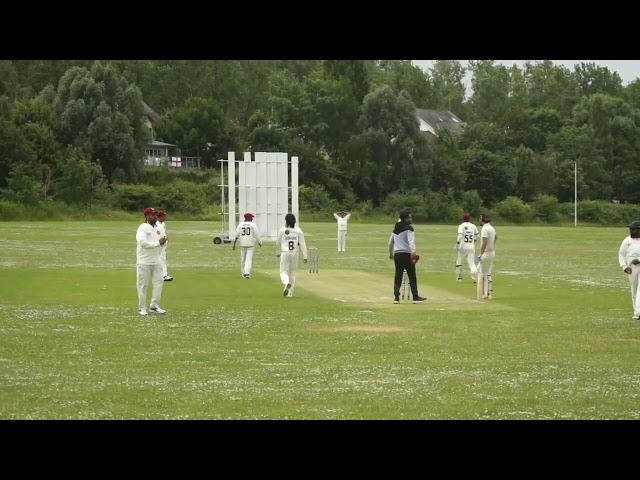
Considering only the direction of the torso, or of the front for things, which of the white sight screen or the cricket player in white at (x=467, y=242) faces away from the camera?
the cricket player in white

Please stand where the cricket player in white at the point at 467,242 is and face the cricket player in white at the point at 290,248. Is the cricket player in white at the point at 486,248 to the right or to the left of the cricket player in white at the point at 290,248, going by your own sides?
left

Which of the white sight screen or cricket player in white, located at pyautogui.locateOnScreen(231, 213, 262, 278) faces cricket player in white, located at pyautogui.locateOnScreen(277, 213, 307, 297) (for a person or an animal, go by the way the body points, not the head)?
the white sight screen

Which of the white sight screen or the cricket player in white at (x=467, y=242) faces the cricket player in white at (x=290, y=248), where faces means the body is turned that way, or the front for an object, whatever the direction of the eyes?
the white sight screen

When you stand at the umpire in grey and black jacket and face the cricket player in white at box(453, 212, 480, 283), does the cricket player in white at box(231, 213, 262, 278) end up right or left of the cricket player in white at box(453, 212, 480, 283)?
left

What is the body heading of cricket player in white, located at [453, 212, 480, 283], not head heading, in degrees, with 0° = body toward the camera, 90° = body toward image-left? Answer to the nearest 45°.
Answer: approximately 180°

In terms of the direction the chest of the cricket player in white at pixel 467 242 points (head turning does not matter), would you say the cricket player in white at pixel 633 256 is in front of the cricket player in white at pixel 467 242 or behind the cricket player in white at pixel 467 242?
behind

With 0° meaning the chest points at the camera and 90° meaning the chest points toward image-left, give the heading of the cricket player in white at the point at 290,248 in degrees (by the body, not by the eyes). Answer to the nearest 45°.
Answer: approximately 180°

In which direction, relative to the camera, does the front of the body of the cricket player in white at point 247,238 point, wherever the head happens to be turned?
away from the camera
